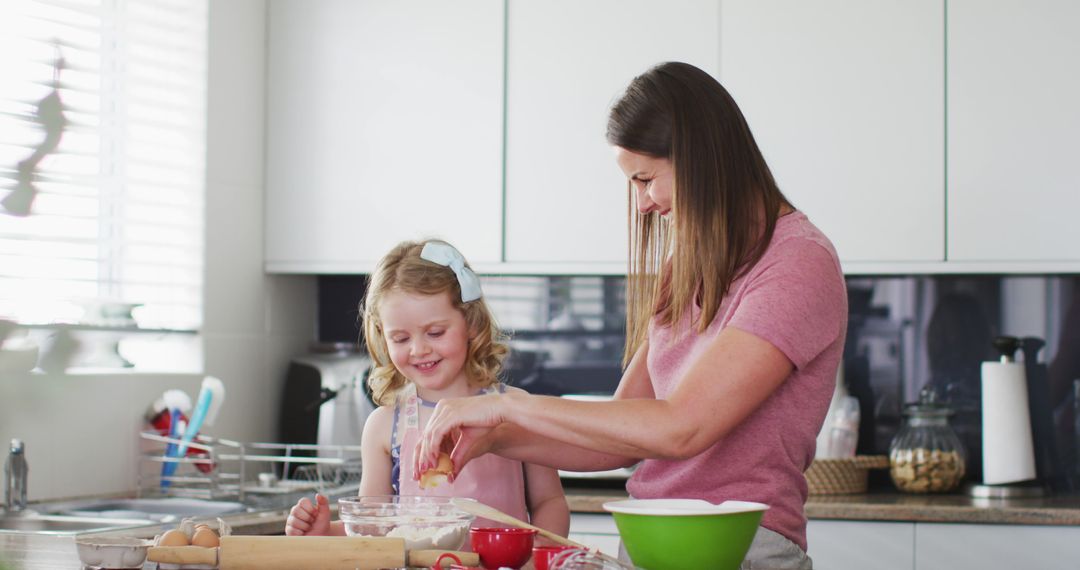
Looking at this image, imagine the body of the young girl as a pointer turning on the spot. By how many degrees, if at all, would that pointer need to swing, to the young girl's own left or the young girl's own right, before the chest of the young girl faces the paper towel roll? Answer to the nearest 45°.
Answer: approximately 135° to the young girl's own left

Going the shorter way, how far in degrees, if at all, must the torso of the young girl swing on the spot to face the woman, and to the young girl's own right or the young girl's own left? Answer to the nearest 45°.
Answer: approximately 45° to the young girl's own left

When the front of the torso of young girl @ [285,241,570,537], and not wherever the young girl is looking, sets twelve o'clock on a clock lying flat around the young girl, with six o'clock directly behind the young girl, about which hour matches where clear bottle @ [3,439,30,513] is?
The clear bottle is roughly at 4 o'clock from the young girl.

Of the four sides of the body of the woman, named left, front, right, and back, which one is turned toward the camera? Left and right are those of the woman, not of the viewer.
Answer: left

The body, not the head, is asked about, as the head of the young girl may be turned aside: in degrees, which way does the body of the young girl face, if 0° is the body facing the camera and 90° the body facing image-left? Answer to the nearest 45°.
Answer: approximately 0°

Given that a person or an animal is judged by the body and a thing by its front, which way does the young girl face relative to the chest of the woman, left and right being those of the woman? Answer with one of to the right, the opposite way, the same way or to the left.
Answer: to the left

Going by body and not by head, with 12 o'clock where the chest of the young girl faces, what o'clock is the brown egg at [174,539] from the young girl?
The brown egg is roughly at 1 o'clock from the young girl.

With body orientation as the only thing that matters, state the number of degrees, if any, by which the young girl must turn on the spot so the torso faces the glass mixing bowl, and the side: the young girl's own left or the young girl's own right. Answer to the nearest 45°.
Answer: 0° — they already face it

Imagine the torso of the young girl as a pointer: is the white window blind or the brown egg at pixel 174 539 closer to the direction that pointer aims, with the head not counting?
the brown egg

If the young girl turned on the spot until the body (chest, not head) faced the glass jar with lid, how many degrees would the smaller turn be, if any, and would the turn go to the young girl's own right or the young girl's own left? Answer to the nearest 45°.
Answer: approximately 135° to the young girl's own left

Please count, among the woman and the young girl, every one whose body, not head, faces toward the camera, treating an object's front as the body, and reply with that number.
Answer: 1

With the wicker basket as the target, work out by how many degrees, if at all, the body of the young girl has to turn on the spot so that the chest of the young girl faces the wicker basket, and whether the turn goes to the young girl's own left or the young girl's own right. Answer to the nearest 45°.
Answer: approximately 135° to the young girl's own left

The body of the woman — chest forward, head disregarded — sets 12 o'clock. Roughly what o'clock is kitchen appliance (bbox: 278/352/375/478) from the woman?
The kitchen appliance is roughly at 2 o'clock from the woman.
